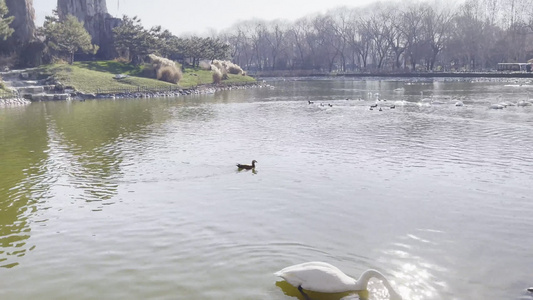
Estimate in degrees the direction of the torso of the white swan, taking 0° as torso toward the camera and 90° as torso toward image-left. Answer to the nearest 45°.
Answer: approximately 270°
